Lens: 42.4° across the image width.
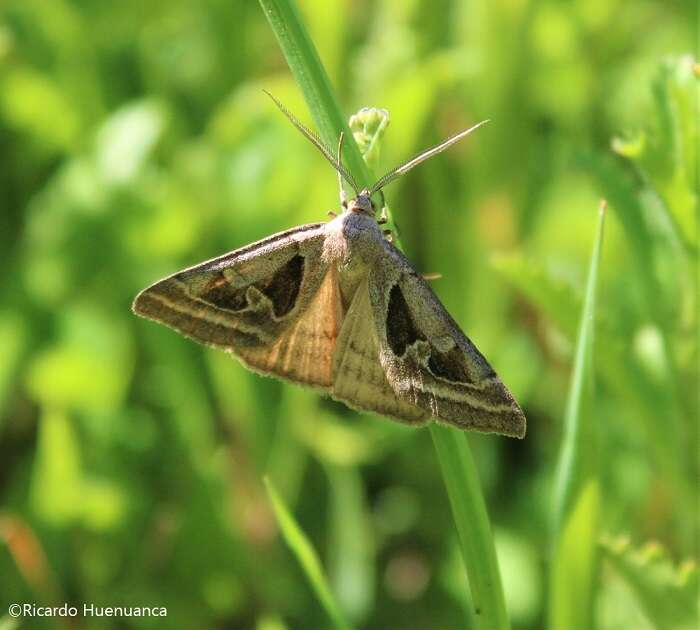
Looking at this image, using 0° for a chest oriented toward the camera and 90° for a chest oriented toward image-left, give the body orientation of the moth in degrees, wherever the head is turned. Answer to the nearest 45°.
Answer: approximately 180°
